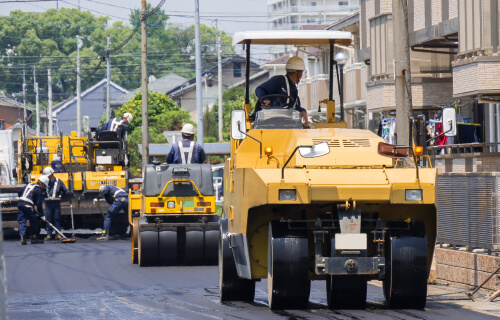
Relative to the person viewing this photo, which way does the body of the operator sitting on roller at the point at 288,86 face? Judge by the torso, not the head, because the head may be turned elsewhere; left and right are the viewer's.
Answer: facing the viewer and to the right of the viewer

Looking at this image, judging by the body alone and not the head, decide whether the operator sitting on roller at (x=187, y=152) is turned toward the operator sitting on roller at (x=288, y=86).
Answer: no

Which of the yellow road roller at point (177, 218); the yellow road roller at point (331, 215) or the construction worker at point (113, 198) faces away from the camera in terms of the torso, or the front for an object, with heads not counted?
the yellow road roller at point (177, 218)

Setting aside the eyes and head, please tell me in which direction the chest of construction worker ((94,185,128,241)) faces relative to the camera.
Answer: to the viewer's left

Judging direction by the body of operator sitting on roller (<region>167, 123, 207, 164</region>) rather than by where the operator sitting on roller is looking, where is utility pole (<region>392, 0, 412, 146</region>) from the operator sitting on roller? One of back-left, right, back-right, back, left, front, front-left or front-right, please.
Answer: back-right

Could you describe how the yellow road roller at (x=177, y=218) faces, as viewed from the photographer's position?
facing away from the viewer

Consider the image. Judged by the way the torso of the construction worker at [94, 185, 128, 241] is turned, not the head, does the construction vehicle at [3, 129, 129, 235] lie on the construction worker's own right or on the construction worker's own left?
on the construction worker's own right

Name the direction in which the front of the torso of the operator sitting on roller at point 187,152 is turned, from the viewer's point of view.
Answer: away from the camera

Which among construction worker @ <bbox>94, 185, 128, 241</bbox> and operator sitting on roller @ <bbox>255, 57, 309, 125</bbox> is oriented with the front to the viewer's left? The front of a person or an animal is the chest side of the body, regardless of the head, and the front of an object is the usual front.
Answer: the construction worker

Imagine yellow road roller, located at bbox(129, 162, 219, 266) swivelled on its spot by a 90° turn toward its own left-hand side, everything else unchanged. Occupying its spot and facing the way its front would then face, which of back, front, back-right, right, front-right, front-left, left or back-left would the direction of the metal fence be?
back-left

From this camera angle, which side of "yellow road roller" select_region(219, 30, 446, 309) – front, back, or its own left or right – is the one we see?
front

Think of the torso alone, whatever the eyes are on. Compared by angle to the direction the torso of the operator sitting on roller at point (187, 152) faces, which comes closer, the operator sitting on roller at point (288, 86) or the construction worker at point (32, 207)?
the construction worker

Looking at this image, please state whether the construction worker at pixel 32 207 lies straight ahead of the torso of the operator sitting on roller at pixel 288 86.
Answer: no

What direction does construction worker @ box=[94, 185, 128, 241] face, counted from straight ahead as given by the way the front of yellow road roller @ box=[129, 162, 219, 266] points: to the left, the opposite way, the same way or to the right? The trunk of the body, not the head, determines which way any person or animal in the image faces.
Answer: to the left

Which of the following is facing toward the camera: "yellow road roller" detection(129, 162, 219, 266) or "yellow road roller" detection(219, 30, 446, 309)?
"yellow road roller" detection(219, 30, 446, 309)

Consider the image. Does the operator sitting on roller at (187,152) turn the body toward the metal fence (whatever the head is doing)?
no

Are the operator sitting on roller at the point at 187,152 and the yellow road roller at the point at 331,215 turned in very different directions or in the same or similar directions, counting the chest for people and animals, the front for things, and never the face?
very different directions
